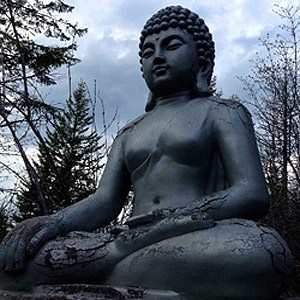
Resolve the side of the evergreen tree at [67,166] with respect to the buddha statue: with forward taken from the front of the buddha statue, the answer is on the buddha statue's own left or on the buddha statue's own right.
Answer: on the buddha statue's own right

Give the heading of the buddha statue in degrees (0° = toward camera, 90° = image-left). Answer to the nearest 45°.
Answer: approximately 45°
